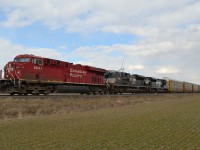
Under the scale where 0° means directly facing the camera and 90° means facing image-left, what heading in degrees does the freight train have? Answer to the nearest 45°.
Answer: approximately 45°
